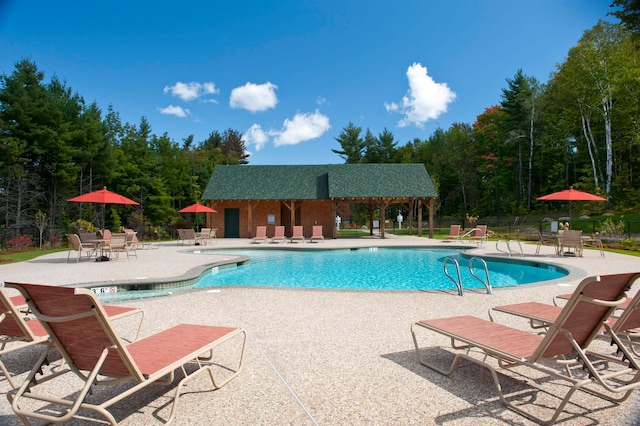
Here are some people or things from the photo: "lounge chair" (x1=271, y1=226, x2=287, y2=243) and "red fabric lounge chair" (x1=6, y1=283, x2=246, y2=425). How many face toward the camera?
1

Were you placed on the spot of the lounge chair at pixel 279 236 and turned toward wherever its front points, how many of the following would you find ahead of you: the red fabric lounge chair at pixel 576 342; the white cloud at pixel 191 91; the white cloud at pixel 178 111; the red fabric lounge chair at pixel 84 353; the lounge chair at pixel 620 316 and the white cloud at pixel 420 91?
3

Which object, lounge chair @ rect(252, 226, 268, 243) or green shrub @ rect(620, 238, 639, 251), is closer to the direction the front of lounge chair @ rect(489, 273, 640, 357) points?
the lounge chair

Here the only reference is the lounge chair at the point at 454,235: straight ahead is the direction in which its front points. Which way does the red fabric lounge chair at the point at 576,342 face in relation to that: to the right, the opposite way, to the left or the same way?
to the right

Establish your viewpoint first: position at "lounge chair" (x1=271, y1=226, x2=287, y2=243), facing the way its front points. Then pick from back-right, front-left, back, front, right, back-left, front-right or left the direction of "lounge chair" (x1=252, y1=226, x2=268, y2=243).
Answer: right

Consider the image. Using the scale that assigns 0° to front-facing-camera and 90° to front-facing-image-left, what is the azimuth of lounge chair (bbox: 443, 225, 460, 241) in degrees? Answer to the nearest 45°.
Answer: approximately 45°

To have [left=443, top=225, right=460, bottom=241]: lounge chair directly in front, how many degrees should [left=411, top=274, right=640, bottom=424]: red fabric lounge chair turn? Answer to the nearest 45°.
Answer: approximately 45° to its right

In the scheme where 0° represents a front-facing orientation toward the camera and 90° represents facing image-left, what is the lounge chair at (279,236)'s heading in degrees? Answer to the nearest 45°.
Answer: approximately 0°
